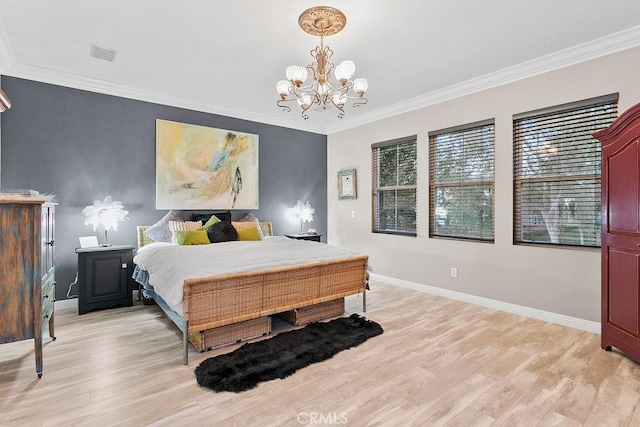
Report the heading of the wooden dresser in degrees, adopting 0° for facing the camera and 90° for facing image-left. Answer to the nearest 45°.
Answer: approximately 270°

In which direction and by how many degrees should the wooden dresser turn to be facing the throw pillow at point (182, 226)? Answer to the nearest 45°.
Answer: approximately 45° to its left

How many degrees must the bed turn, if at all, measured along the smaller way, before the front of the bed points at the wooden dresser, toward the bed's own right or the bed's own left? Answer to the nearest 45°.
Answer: approximately 135° to the bed's own right

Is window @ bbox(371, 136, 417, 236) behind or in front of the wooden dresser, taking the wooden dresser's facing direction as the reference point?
in front

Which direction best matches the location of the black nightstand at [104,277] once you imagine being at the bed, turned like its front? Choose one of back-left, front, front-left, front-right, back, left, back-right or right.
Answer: back

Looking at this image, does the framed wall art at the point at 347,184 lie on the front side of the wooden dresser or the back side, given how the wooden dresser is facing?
on the front side

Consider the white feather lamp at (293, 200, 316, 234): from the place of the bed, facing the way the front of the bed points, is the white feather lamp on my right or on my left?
on my left

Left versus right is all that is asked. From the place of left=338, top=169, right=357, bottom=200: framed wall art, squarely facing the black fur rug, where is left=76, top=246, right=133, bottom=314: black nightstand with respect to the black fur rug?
right

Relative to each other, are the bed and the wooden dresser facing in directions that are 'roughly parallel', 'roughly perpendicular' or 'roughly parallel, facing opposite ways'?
roughly perpendicular

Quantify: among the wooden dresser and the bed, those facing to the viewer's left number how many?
0

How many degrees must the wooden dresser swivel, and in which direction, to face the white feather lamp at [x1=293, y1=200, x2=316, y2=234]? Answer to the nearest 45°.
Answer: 0° — it already faces it
